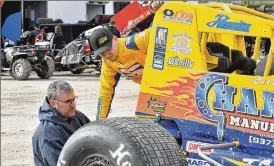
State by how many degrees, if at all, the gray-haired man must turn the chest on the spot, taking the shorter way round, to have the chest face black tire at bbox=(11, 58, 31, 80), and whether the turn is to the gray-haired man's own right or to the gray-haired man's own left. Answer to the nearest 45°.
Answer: approximately 135° to the gray-haired man's own left

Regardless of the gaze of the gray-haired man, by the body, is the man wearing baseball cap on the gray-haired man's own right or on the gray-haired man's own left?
on the gray-haired man's own left

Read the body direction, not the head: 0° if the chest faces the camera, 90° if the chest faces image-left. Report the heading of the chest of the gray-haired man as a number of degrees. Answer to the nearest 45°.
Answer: approximately 315°

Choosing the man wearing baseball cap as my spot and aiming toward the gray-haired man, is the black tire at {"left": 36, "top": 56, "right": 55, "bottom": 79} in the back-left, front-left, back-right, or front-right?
back-right

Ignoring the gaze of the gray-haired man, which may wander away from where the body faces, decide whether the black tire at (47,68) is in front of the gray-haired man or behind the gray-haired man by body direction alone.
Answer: behind
